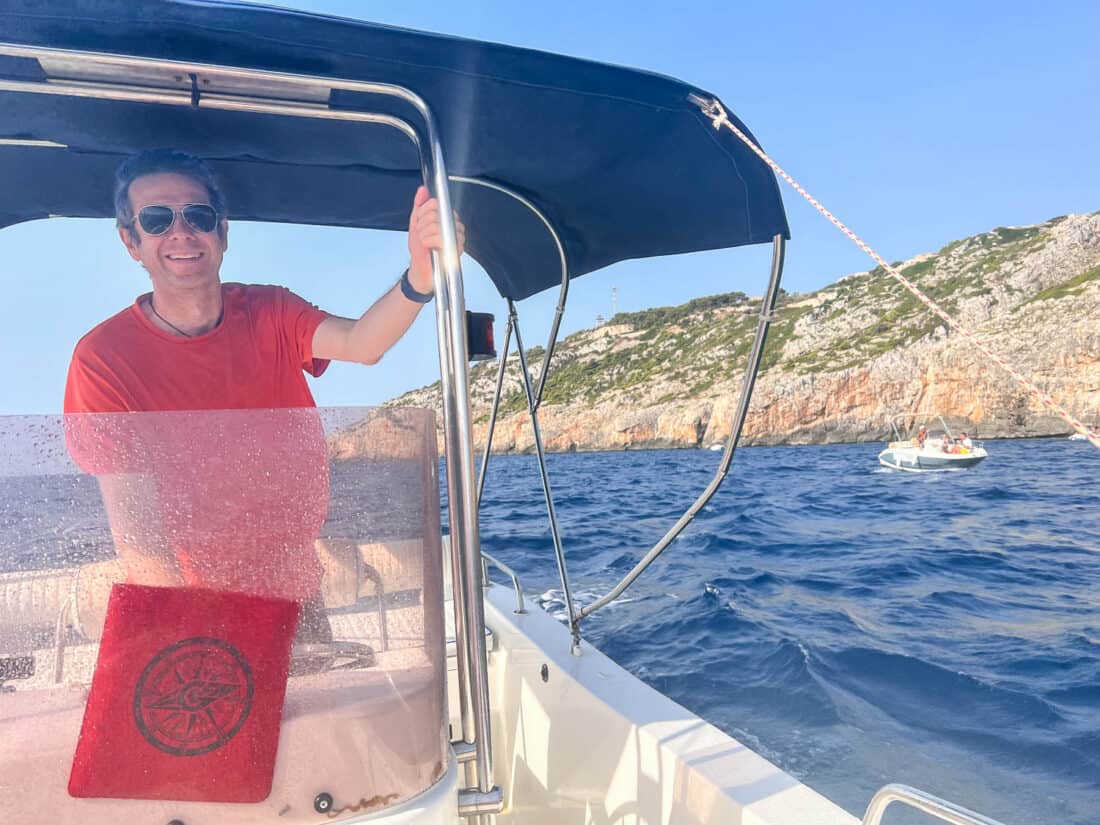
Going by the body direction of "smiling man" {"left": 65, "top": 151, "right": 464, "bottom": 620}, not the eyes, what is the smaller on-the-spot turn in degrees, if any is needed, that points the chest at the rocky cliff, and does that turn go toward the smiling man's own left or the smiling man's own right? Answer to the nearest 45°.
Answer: approximately 135° to the smiling man's own left

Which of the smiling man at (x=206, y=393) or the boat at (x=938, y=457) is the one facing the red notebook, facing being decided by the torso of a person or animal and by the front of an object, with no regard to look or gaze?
the smiling man

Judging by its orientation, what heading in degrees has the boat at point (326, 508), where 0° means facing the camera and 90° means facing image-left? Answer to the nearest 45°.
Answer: approximately 0°

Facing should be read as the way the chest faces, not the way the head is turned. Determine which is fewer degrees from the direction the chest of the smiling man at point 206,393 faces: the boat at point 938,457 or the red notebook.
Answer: the red notebook

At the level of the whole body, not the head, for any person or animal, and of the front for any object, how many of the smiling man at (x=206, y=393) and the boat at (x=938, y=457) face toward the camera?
1
